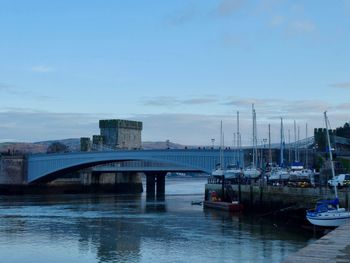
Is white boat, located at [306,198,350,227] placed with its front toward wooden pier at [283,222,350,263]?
no
